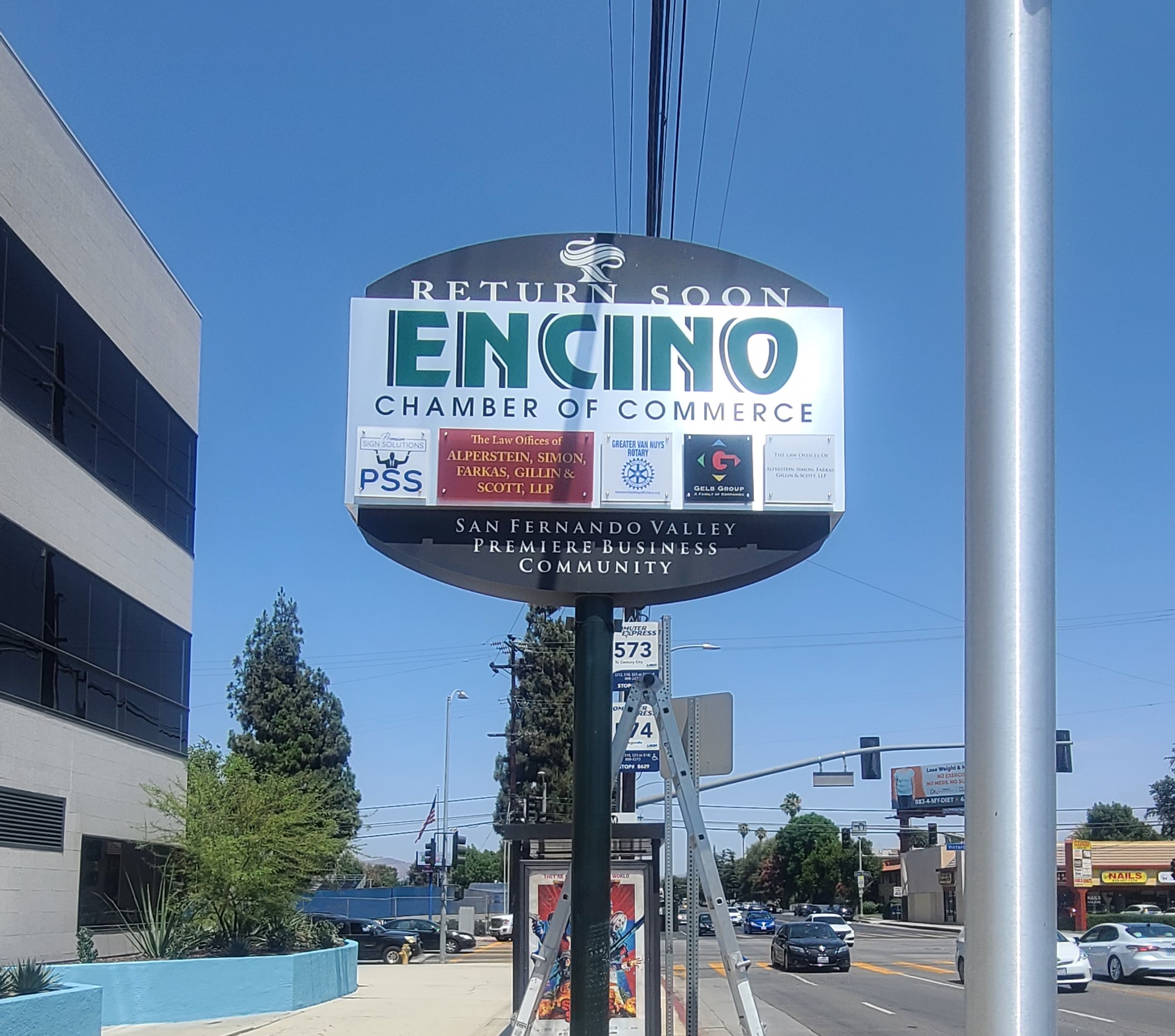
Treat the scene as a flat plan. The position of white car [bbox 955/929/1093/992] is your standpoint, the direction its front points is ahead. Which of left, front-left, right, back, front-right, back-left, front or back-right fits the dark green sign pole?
front-right

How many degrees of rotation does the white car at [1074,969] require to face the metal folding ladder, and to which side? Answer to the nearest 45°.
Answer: approximately 45° to its right

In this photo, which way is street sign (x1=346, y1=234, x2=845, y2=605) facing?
toward the camera

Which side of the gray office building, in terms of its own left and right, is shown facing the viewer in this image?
right

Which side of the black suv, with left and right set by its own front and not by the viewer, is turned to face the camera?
right

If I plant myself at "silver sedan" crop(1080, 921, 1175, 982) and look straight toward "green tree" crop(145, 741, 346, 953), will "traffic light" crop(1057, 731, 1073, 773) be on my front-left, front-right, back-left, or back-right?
back-right
